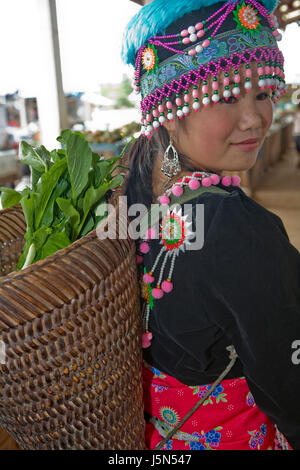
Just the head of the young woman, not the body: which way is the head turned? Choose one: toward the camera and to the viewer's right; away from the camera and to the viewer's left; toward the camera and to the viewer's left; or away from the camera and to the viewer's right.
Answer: toward the camera and to the viewer's right

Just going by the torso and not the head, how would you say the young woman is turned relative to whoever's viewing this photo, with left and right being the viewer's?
facing away from the viewer and to the right of the viewer
